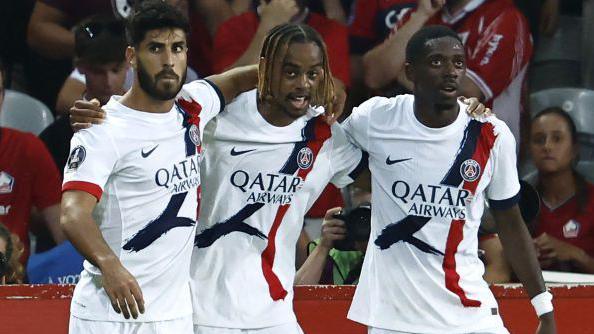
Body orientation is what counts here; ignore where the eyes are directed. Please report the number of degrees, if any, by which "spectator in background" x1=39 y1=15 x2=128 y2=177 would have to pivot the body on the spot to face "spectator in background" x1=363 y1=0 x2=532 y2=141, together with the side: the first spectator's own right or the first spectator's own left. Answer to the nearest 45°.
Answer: approximately 45° to the first spectator's own left

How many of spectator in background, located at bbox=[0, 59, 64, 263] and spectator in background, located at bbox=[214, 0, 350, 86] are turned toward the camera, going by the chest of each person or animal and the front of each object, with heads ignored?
2

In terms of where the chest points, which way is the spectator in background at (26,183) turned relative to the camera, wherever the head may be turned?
toward the camera

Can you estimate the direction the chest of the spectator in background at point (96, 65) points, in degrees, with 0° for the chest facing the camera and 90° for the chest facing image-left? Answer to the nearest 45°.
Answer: approximately 315°

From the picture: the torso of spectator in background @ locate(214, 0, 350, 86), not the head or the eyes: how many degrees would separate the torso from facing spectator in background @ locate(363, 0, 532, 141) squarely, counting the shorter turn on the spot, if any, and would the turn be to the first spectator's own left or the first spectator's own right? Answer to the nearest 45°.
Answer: approximately 90° to the first spectator's own left

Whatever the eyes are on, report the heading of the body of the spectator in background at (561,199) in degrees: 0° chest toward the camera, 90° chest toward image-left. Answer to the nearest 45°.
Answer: approximately 45°

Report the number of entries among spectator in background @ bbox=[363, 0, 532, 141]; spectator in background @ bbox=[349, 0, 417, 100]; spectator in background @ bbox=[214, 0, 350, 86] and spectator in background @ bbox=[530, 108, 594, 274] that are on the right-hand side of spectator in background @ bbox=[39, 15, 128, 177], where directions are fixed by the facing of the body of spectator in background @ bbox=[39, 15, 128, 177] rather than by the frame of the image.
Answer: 0

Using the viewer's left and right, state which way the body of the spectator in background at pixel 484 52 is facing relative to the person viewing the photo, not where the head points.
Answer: facing the viewer and to the left of the viewer

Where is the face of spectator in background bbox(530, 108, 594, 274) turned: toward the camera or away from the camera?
toward the camera

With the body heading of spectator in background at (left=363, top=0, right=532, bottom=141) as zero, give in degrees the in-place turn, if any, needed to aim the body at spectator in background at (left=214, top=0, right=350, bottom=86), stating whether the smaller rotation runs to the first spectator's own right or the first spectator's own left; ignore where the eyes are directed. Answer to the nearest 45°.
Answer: approximately 45° to the first spectator's own right

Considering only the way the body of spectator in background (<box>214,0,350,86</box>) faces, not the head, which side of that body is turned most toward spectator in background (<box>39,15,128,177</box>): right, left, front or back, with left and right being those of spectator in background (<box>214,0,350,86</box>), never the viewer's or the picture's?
right

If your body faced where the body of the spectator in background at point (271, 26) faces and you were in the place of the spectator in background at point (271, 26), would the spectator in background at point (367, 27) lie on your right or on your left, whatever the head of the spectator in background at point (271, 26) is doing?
on your left

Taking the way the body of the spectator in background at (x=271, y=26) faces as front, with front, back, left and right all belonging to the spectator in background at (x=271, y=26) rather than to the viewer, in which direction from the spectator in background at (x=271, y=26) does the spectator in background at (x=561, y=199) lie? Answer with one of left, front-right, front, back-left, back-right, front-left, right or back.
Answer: left

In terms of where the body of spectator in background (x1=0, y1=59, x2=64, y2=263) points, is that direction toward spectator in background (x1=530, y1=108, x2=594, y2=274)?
no

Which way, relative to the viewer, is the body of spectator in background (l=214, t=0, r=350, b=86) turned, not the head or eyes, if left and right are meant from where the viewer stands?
facing the viewer
